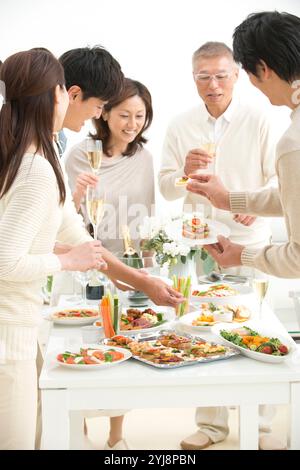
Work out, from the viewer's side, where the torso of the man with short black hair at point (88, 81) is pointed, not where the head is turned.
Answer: to the viewer's right

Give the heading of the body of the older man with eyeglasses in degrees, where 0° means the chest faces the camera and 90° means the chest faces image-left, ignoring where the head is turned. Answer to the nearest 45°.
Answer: approximately 0°

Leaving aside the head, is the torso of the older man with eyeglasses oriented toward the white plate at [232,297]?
yes

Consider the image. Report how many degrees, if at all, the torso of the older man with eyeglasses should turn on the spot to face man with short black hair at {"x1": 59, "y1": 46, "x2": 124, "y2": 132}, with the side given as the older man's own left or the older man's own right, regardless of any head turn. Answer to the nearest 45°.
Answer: approximately 45° to the older man's own right

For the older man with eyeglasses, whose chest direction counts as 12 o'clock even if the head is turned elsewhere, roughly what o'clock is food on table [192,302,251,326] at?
The food on table is roughly at 12 o'clock from the older man with eyeglasses.

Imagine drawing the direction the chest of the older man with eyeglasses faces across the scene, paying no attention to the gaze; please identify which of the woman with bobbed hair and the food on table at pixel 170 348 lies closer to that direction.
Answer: the food on table

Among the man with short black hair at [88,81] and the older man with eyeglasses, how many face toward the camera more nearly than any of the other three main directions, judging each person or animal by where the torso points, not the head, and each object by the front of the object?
1

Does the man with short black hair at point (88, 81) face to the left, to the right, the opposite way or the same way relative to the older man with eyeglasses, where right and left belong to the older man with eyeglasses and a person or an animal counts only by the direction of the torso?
to the left

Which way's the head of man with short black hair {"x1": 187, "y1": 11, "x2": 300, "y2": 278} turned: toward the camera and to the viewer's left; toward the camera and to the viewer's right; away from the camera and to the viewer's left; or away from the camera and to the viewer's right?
away from the camera and to the viewer's left
